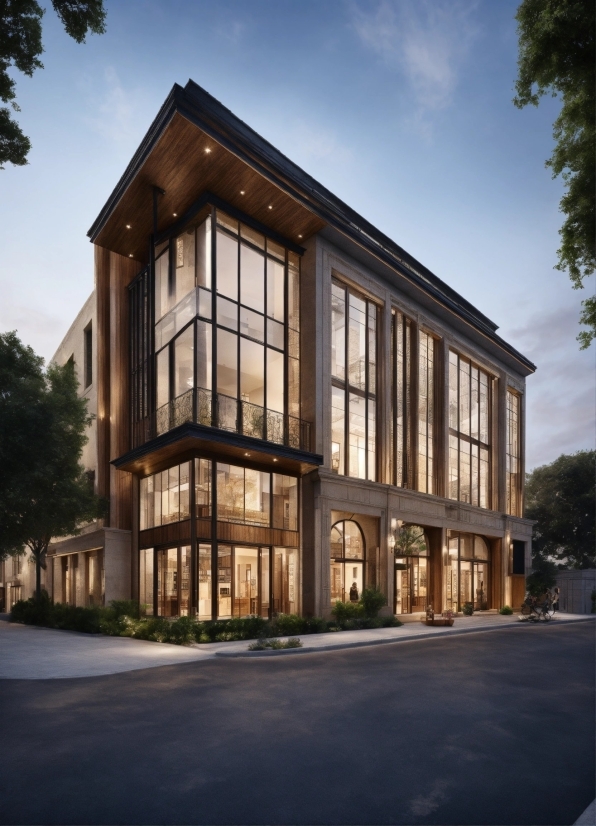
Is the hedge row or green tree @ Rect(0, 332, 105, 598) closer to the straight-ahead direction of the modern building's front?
the hedge row

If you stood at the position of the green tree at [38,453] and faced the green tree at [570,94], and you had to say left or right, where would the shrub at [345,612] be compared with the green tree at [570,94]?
left

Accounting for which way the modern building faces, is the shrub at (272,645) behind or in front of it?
in front

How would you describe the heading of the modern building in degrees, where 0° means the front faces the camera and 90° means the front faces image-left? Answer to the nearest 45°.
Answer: approximately 315°
